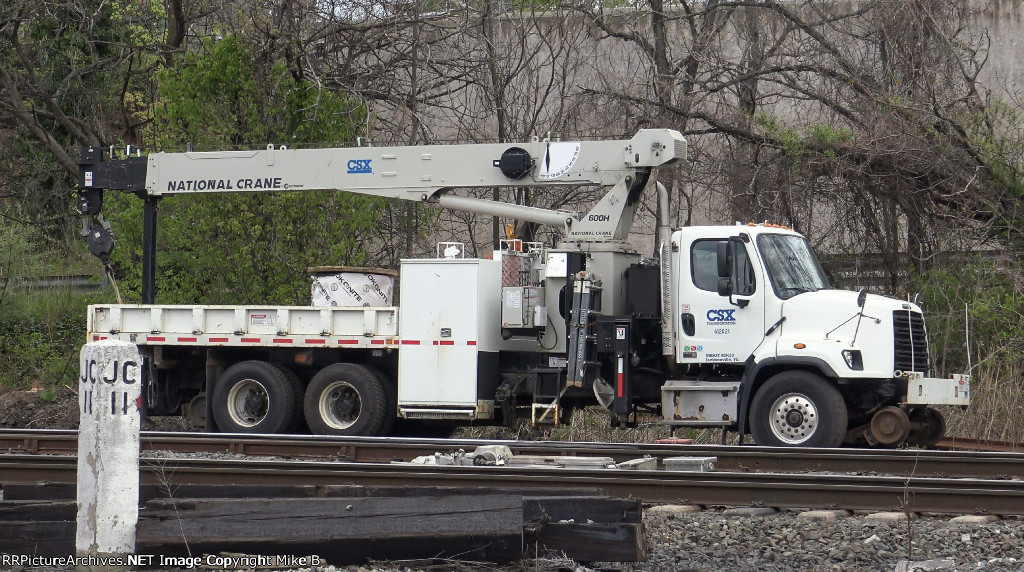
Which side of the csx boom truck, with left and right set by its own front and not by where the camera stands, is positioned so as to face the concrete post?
right

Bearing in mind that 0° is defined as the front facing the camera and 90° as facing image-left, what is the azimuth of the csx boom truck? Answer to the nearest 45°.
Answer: approximately 270°
